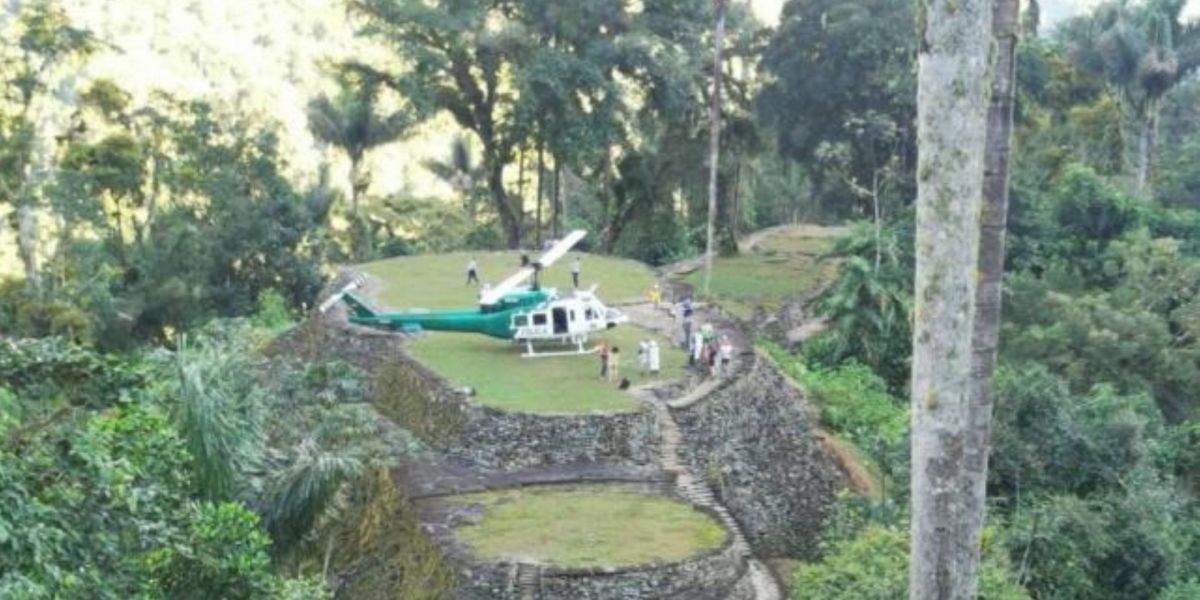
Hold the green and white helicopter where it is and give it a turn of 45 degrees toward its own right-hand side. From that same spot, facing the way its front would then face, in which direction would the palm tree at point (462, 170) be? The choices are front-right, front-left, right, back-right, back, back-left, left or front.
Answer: back-left

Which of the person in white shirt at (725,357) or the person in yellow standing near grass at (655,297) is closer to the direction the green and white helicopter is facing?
the person in white shirt

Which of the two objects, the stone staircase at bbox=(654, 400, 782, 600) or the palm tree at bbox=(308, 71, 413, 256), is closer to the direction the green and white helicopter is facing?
the stone staircase

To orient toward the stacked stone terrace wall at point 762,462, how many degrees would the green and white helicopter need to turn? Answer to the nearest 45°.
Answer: approximately 45° to its right

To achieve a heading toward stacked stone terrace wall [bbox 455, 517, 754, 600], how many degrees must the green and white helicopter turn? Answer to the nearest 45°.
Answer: approximately 90° to its right

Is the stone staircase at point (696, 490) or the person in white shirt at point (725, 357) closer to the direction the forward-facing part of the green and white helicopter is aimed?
the person in white shirt

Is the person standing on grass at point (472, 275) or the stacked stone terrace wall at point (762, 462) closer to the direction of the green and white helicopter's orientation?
the stacked stone terrace wall

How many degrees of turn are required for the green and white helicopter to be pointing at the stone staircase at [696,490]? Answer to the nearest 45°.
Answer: approximately 45° to its right

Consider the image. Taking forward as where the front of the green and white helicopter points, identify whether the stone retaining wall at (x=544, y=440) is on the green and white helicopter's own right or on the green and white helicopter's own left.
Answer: on the green and white helicopter's own right

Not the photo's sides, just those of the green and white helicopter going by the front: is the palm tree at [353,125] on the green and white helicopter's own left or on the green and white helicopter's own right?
on the green and white helicopter's own left

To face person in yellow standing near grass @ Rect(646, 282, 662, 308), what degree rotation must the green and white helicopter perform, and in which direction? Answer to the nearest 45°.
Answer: approximately 45° to its left

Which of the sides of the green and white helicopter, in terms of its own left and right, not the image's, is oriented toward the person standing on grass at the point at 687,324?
front

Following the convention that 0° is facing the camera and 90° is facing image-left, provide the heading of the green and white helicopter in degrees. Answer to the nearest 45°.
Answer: approximately 270°

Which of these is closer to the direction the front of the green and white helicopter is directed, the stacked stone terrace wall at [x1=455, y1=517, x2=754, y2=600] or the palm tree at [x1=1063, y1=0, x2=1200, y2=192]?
the palm tree

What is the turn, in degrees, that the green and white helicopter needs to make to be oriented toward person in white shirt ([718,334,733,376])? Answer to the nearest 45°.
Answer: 0° — it already faces them

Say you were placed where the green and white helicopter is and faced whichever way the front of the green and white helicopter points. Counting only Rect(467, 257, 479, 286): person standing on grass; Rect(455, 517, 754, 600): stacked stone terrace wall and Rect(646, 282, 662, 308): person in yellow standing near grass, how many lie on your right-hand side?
1
